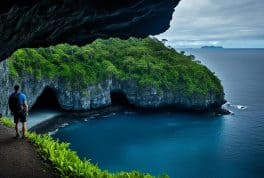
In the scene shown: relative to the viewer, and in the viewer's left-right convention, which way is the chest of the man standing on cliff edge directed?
facing away from the viewer and to the right of the viewer
